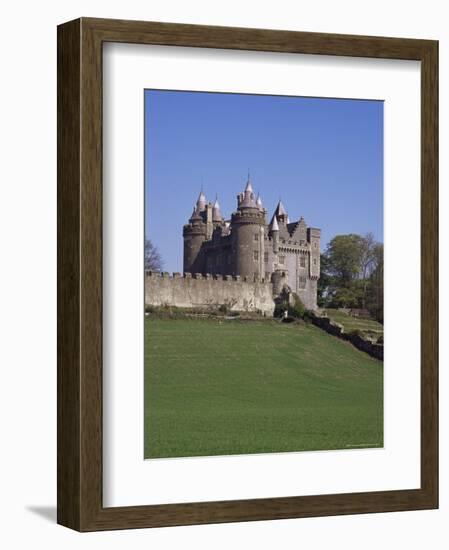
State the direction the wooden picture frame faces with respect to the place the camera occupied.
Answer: facing the viewer and to the right of the viewer
